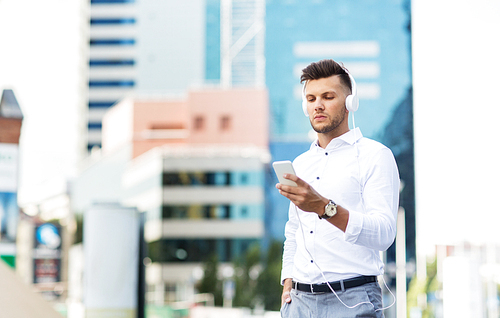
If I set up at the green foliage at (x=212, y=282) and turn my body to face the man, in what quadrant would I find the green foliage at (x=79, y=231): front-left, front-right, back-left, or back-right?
back-right

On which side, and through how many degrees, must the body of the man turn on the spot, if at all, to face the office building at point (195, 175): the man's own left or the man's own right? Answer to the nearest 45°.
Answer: approximately 135° to the man's own right

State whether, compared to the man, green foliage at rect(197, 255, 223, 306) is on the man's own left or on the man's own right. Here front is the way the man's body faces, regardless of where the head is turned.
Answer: on the man's own right

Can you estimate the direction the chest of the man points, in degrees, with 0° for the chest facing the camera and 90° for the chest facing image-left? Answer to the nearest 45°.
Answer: approximately 45°

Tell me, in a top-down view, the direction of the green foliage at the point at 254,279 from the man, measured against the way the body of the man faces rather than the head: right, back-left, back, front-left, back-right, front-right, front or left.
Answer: back-right
